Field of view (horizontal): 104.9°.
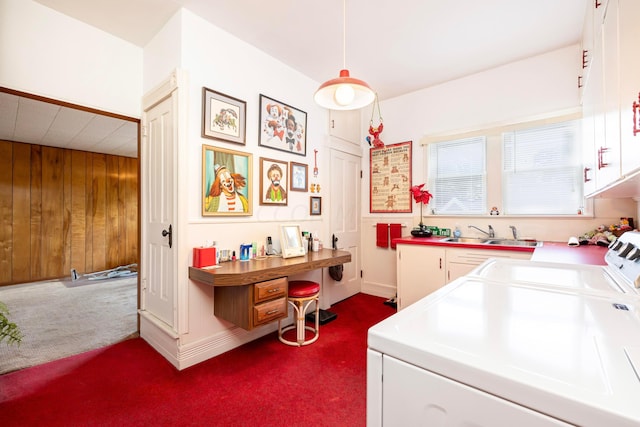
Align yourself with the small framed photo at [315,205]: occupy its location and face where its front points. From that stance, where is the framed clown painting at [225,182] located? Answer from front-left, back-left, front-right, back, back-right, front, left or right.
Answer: right

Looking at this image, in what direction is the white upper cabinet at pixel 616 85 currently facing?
to the viewer's left

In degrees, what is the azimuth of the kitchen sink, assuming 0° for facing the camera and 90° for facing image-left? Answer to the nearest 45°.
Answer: approximately 0°

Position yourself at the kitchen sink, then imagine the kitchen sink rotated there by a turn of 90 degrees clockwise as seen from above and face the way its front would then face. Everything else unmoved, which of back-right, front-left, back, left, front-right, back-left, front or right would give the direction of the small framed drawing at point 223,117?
front-left

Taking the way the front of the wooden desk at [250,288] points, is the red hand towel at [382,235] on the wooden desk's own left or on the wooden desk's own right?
on the wooden desk's own left

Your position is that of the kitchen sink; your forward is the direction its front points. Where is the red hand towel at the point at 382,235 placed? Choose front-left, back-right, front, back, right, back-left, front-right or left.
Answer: right

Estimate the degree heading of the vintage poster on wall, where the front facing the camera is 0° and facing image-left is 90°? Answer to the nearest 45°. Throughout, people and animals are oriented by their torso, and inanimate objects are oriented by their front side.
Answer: approximately 45°

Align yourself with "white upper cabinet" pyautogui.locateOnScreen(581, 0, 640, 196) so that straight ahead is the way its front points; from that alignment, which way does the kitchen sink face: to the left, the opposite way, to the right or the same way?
to the left

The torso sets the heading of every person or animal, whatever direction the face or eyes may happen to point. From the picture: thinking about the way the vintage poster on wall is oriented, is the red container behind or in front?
in front

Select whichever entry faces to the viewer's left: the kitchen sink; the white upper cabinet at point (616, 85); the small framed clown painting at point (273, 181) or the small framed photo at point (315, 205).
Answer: the white upper cabinet

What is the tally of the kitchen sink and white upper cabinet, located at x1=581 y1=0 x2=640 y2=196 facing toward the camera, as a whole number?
1

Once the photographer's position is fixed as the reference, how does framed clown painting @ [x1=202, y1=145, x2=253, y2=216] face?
facing the viewer and to the right of the viewer
